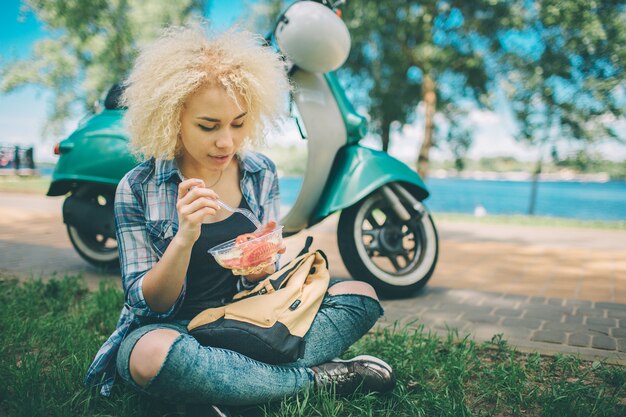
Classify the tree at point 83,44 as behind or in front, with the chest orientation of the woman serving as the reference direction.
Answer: behind

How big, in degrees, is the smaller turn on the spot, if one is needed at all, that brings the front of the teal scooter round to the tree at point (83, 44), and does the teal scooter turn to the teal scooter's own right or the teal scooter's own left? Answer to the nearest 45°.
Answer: approximately 135° to the teal scooter's own left

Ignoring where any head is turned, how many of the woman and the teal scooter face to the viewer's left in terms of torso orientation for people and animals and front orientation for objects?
0

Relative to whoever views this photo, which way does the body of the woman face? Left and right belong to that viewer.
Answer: facing the viewer and to the right of the viewer

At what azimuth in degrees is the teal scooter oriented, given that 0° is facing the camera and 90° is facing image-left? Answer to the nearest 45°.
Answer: approximately 315°

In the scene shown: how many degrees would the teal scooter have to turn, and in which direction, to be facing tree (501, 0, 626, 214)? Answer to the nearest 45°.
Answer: approximately 90° to its left

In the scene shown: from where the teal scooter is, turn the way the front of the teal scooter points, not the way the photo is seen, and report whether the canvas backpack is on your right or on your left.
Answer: on your right

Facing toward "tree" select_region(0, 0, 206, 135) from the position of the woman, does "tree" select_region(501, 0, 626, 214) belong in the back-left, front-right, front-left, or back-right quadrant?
front-right

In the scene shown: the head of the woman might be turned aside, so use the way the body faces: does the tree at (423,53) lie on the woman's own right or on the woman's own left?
on the woman's own left

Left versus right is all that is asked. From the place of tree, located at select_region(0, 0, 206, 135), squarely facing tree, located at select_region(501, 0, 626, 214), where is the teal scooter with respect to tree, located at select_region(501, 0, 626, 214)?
right

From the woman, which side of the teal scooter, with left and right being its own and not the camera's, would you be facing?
right
